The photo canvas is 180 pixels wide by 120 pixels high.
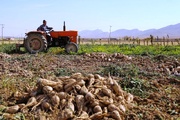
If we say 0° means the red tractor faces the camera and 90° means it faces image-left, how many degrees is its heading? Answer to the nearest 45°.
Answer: approximately 270°
